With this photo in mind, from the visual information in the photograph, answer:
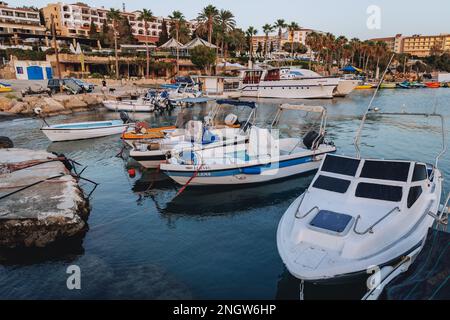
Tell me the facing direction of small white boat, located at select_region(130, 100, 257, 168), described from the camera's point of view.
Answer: facing the viewer and to the left of the viewer

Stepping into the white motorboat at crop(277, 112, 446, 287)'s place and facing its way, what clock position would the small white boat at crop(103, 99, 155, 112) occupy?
The small white boat is roughly at 3 o'clock from the white motorboat.

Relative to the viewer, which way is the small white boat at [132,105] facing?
to the viewer's left

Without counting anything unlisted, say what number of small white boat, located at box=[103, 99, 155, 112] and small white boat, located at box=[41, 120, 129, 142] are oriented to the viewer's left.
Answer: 2

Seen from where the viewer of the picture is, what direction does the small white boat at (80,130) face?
facing to the left of the viewer

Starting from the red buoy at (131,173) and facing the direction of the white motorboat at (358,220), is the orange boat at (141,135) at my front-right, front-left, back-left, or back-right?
back-left

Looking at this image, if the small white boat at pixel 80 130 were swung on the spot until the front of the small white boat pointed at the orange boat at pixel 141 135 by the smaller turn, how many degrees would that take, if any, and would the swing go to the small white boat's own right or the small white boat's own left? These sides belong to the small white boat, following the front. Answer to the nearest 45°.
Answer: approximately 135° to the small white boat's own left

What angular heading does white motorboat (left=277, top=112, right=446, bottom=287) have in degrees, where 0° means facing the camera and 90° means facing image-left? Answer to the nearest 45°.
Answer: approximately 45°

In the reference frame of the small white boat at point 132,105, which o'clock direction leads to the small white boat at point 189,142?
the small white boat at point 189,142 is roughly at 9 o'clock from the small white boat at point 132,105.

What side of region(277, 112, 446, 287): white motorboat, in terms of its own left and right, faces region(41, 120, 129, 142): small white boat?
right
